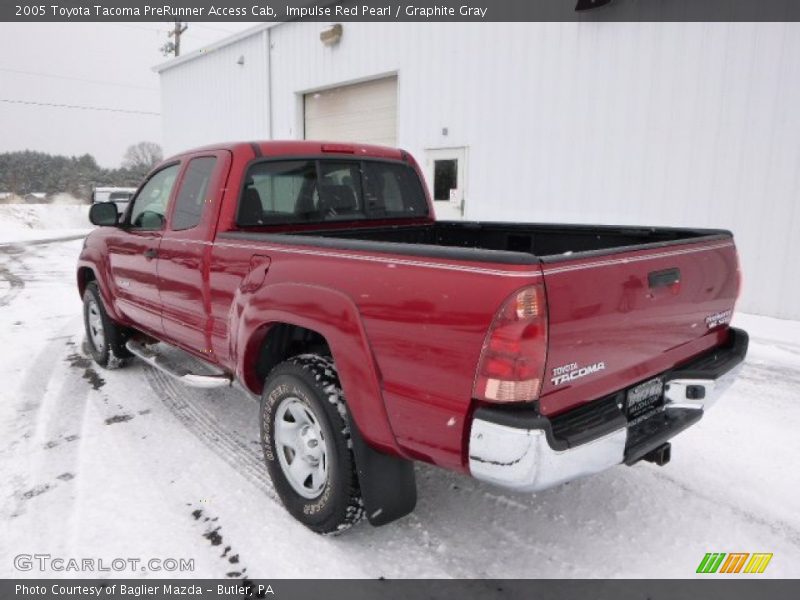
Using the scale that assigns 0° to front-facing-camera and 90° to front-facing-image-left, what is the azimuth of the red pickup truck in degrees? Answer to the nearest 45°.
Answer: approximately 135°
